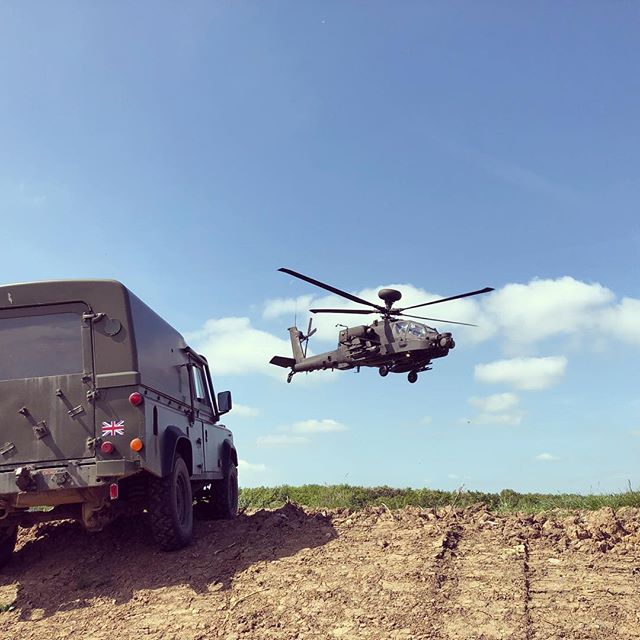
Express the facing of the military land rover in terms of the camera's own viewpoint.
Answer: facing away from the viewer and to the right of the viewer

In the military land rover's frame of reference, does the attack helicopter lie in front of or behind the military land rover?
in front

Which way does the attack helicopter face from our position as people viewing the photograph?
facing the viewer and to the right of the viewer

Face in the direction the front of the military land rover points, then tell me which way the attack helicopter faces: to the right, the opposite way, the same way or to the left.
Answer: to the right

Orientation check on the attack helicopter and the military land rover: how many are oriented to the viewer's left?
0

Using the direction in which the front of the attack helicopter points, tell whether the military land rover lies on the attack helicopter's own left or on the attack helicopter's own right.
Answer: on the attack helicopter's own right
